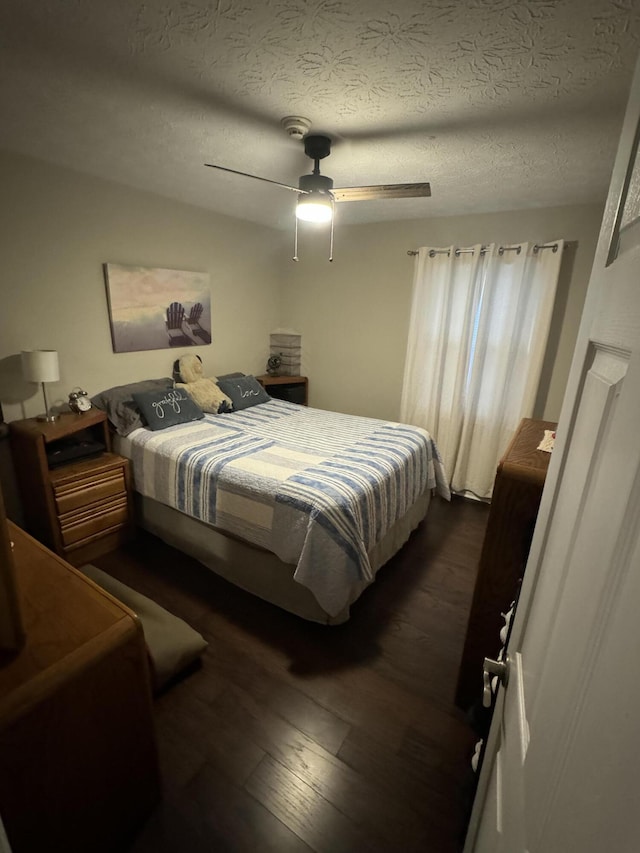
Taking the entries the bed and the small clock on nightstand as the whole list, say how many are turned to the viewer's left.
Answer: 0

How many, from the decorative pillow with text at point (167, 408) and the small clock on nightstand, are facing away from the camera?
0

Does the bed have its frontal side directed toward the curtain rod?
no

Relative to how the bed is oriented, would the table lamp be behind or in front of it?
behind

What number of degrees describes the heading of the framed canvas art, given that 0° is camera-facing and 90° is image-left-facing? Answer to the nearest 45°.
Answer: approximately 315°

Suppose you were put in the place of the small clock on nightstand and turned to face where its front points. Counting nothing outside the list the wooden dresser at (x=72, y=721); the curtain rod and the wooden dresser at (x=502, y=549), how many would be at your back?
0

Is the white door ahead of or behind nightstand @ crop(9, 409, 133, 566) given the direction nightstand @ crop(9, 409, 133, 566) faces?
ahead

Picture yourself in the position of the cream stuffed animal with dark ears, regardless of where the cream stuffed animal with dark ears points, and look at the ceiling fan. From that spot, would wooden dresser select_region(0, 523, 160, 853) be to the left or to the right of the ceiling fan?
right

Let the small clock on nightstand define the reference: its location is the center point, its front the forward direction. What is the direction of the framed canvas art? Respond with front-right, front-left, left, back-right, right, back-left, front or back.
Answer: left

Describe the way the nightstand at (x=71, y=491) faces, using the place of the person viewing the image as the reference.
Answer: facing the viewer and to the right of the viewer

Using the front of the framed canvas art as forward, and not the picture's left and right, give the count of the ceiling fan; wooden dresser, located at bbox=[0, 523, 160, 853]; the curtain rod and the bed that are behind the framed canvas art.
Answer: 0

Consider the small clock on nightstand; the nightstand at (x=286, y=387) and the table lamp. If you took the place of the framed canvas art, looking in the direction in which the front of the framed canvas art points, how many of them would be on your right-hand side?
2

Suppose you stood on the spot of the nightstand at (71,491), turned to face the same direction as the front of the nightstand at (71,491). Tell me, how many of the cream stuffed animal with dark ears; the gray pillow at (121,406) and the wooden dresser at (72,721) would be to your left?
2

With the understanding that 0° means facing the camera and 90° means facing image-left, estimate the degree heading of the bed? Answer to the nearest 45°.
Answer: approximately 315°

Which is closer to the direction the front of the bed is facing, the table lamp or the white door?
the white door

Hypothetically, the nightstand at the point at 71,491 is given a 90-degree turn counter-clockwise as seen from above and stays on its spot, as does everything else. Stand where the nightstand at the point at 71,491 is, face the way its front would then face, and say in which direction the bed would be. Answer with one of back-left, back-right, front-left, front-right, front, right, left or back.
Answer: right

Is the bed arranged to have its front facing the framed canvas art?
no

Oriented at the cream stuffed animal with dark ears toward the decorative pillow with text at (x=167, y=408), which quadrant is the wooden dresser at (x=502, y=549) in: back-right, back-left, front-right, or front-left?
front-left
